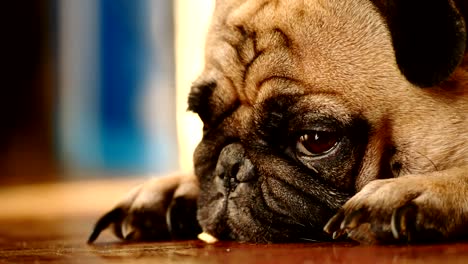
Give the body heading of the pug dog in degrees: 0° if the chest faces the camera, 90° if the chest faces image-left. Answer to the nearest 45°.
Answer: approximately 45°
